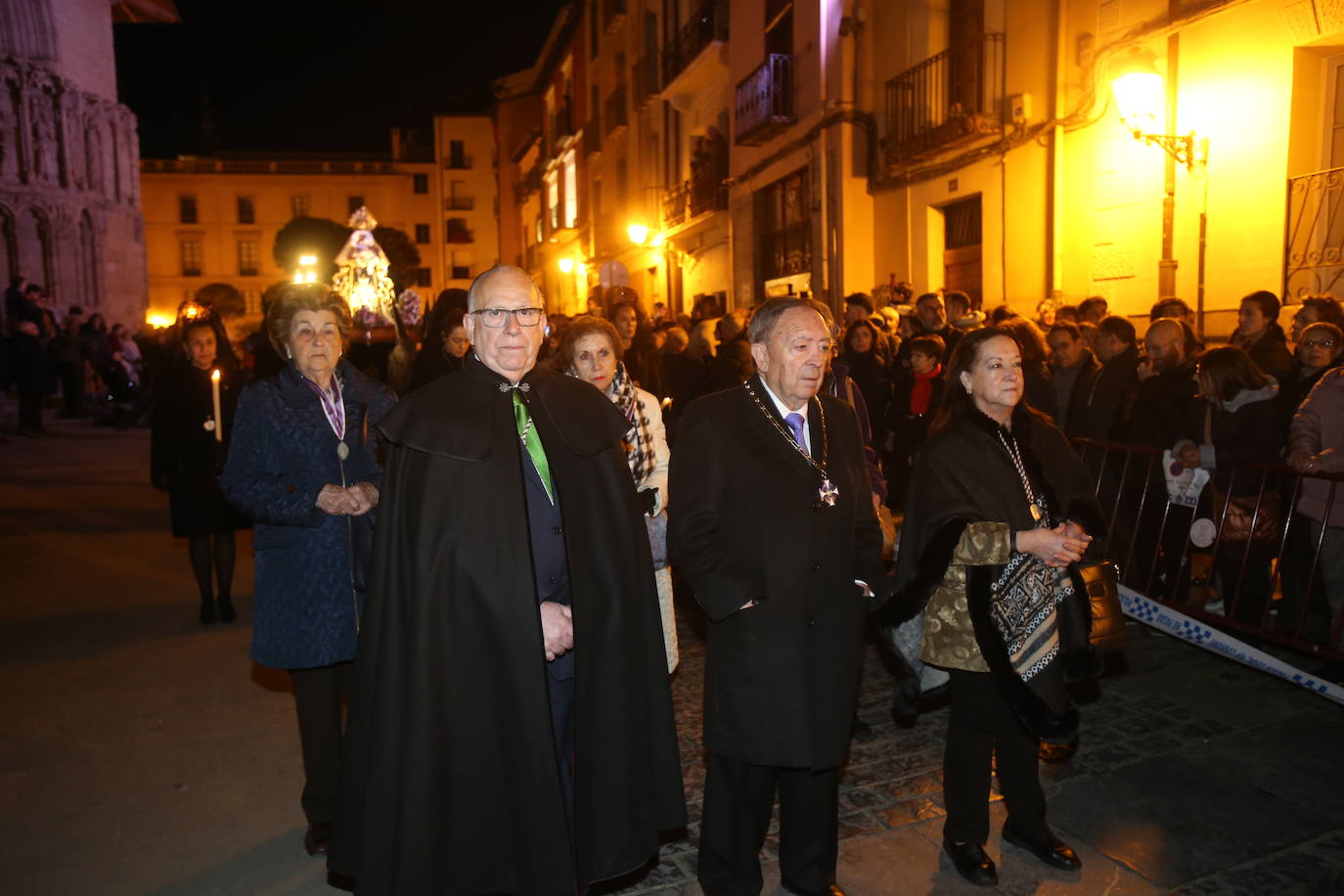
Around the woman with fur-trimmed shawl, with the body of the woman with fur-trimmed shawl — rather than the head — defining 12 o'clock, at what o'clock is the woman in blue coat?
The woman in blue coat is roughly at 4 o'clock from the woman with fur-trimmed shawl.

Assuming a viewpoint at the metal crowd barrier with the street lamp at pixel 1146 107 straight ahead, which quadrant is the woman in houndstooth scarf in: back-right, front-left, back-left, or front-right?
back-left

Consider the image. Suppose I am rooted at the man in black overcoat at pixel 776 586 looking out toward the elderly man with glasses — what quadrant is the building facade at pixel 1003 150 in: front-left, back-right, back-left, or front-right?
back-right

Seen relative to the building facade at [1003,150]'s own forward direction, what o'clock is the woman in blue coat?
The woman in blue coat is roughly at 11 o'clock from the building facade.

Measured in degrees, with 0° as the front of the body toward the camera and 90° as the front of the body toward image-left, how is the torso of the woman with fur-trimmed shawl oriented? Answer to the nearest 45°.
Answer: approximately 315°

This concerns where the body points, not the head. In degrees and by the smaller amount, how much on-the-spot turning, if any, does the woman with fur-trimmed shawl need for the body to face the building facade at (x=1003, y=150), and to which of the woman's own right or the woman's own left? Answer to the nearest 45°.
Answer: approximately 135° to the woman's own left

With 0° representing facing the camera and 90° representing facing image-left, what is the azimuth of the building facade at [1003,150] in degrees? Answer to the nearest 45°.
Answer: approximately 45°
